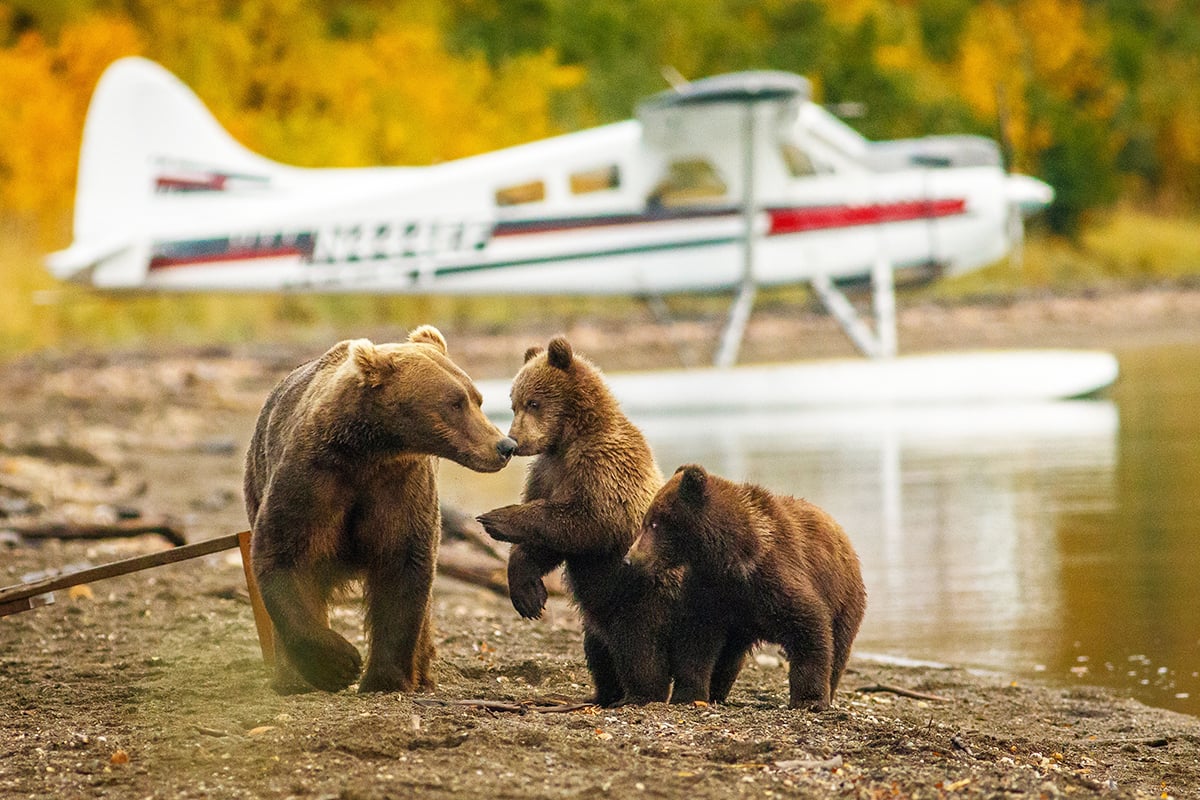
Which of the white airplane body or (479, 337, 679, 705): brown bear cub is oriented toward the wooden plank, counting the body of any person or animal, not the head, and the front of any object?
the brown bear cub

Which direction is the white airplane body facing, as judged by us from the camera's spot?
facing to the right of the viewer

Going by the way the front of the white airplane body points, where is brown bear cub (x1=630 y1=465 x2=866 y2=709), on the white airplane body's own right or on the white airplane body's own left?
on the white airplane body's own right

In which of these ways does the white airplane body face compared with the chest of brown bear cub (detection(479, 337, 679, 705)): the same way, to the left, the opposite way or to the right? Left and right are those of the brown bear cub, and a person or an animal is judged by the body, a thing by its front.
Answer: the opposite way

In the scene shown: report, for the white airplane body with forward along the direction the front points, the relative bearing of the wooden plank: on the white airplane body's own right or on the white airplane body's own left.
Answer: on the white airplane body's own right

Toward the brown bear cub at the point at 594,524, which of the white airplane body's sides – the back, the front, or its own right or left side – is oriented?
right

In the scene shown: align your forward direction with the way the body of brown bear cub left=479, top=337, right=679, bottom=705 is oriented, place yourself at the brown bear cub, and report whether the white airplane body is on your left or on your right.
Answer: on your right

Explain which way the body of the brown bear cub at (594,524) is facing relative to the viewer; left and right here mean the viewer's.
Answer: facing to the left of the viewer

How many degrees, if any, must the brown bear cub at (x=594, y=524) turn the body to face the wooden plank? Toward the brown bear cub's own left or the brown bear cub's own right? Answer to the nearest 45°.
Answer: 0° — it already faces it

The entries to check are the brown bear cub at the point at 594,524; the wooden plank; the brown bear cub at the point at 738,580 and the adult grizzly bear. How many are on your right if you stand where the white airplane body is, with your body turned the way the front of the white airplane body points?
4

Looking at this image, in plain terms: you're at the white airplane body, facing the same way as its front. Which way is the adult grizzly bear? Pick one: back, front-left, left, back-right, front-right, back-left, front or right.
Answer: right
